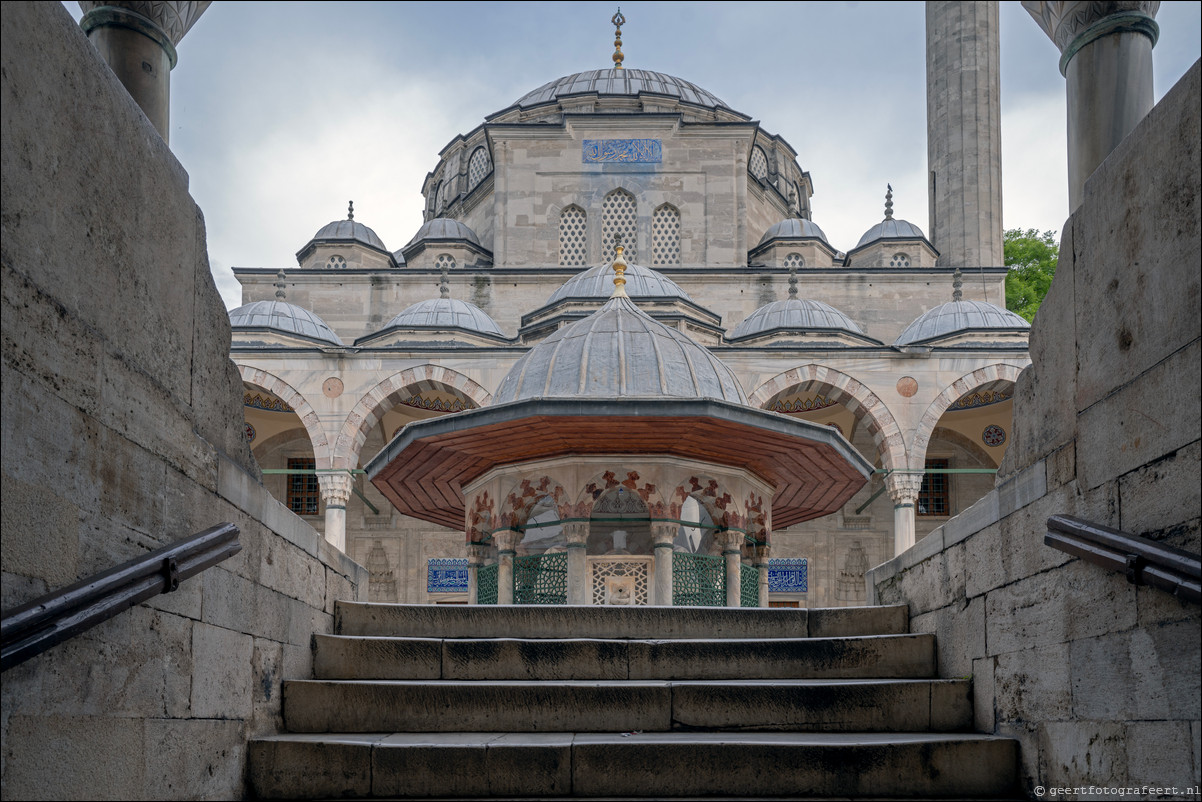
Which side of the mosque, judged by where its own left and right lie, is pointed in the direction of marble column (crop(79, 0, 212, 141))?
front

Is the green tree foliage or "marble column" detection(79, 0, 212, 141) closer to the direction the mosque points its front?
the marble column

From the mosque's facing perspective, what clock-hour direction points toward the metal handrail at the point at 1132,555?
The metal handrail is roughly at 12 o'clock from the mosque.

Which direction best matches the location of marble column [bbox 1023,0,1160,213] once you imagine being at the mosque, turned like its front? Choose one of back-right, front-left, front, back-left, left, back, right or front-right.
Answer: front

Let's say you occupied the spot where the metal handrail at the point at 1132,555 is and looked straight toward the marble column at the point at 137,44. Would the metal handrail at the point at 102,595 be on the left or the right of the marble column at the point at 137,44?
left

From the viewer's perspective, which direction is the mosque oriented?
toward the camera

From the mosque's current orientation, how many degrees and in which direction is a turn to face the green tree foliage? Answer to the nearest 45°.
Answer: approximately 135° to its left

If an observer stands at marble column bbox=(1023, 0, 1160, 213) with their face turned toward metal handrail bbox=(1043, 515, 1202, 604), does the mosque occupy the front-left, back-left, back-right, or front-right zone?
back-right

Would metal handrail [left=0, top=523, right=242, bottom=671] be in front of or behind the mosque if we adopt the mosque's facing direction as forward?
in front

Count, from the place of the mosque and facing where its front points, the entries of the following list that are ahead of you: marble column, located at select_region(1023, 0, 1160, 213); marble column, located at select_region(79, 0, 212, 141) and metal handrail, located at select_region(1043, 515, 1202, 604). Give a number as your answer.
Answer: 3
